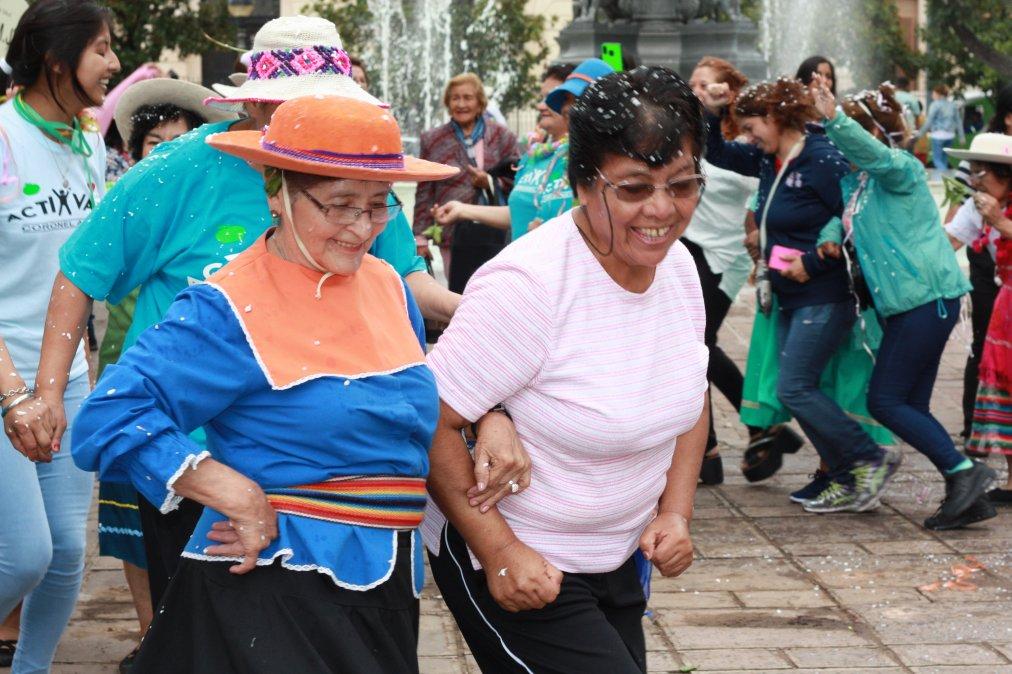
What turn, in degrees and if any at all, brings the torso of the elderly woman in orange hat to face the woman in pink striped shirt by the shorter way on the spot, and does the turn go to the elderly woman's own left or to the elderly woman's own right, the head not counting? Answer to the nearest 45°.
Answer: approximately 45° to the elderly woman's own left

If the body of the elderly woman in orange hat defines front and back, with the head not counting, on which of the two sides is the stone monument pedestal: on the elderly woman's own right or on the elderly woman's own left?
on the elderly woman's own left

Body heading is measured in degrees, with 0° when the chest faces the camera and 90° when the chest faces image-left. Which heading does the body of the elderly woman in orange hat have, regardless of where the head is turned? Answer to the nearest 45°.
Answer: approximately 315°

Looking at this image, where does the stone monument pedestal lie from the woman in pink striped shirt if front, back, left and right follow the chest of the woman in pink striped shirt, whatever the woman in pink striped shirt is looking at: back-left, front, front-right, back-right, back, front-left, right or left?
back-left

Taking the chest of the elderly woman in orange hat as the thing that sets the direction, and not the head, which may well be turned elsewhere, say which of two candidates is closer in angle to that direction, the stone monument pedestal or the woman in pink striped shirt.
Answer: the woman in pink striped shirt

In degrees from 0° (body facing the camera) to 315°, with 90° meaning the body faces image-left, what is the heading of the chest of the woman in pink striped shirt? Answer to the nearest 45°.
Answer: approximately 315°

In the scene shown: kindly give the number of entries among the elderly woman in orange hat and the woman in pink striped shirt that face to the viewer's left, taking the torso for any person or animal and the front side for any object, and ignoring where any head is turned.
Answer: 0
